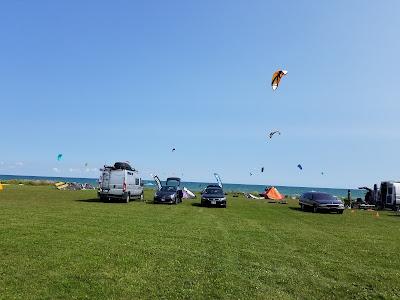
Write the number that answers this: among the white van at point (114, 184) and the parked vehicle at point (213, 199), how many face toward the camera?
1

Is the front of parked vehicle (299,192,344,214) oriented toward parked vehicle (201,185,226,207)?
no

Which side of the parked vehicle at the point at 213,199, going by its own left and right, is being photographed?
front

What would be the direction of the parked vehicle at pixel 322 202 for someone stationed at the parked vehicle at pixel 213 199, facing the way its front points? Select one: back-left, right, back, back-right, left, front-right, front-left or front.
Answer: left

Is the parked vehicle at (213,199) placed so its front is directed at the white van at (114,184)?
no
